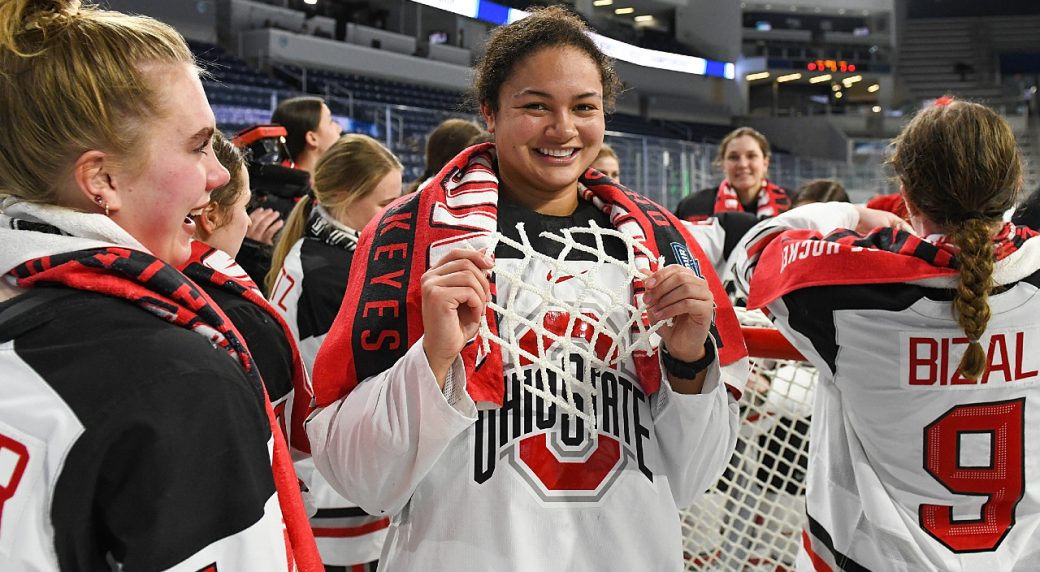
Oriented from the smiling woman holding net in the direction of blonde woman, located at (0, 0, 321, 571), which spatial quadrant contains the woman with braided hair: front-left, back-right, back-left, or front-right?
back-left

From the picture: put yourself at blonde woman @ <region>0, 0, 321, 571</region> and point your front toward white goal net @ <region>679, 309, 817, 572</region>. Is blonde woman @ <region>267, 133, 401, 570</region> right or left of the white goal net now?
left

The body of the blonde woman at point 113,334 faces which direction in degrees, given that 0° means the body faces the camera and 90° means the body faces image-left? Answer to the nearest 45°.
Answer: approximately 225°

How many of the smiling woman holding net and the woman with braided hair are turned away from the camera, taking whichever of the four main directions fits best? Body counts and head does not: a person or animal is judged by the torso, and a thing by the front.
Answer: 1

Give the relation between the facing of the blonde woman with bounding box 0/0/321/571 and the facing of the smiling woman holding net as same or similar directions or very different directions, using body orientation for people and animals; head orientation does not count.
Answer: very different directions

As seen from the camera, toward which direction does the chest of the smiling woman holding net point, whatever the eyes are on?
toward the camera

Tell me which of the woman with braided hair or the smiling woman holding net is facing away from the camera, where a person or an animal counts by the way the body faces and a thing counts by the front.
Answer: the woman with braided hair

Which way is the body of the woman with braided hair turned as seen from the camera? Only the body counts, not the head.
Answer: away from the camera

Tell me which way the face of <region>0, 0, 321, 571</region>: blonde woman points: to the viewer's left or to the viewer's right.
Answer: to the viewer's right

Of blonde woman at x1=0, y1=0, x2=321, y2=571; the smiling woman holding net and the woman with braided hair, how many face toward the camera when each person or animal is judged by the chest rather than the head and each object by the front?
1

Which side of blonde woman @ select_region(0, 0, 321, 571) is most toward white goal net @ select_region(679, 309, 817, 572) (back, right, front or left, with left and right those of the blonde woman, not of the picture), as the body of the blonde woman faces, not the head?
front

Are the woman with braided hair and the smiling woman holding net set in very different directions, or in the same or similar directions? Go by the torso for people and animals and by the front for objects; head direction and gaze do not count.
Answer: very different directions

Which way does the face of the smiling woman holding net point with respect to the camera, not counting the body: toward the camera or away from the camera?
toward the camera

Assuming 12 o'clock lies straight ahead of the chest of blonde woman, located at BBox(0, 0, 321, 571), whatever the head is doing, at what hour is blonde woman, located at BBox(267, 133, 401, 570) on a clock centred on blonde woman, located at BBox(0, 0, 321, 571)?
blonde woman, located at BBox(267, 133, 401, 570) is roughly at 11 o'clock from blonde woman, located at BBox(0, 0, 321, 571).
